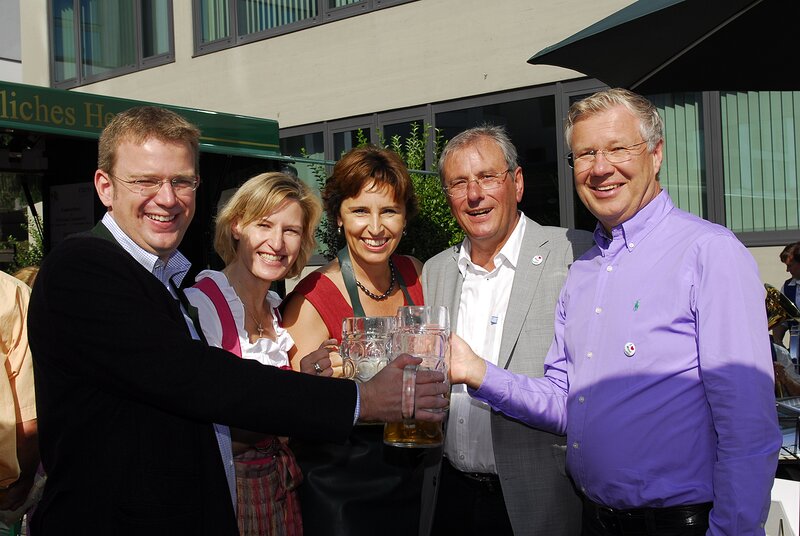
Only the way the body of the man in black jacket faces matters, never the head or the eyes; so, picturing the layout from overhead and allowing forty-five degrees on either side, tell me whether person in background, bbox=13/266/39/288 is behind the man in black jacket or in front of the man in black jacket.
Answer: behind

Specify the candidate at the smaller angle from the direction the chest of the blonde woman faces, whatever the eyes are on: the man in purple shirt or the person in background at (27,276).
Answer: the man in purple shirt

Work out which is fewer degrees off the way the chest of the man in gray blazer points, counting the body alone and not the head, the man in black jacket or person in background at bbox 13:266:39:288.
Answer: the man in black jacket

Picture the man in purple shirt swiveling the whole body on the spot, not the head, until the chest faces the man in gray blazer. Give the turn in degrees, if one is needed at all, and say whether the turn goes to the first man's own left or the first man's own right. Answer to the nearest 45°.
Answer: approximately 90° to the first man's own right

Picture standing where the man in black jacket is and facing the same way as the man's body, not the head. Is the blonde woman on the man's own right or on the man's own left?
on the man's own left

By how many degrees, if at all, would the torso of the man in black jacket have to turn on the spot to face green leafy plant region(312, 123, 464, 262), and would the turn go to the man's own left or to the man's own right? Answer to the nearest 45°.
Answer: approximately 135° to the man's own left

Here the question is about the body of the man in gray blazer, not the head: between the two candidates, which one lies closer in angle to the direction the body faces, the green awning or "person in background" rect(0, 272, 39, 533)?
the person in background

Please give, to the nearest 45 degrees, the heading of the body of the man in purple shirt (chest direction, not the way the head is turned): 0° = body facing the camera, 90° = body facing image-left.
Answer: approximately 45°
